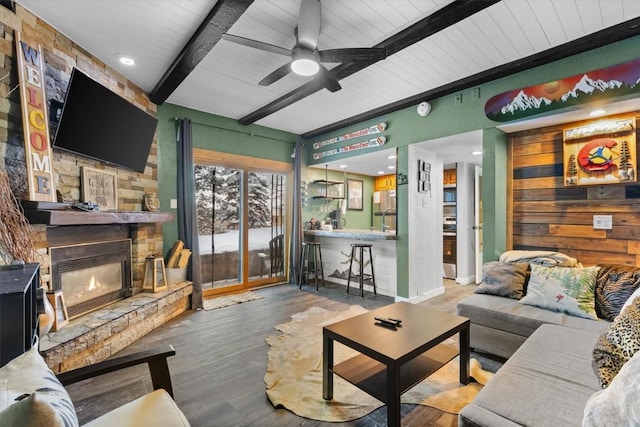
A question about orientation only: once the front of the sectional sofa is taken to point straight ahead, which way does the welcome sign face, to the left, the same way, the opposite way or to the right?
the opposite way

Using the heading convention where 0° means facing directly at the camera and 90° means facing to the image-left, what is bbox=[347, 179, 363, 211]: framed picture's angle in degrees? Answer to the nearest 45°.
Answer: approximately 315°

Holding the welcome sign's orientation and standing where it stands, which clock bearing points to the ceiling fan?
The ceiling fan is roughly at 12 o'clock from the welcome sign.

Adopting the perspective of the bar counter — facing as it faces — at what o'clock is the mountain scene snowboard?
The mountain scene snowboard is roughly at 9 o'clock from the bar counter.

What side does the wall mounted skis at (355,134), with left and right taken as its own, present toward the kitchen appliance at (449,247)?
back
